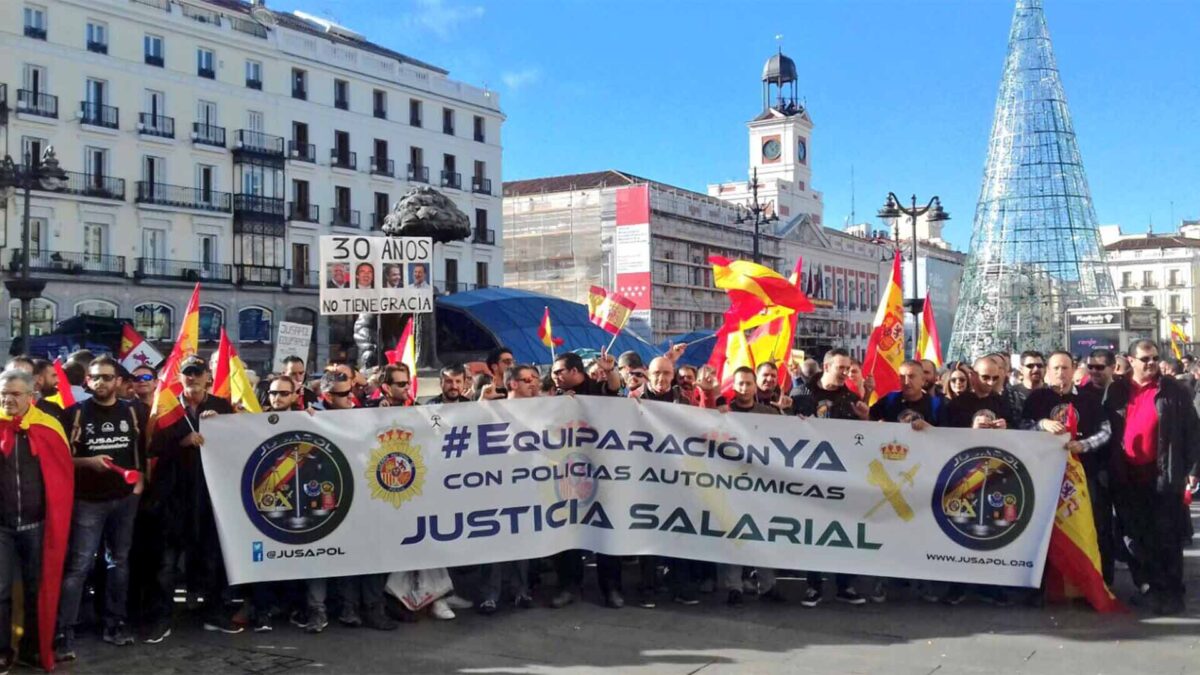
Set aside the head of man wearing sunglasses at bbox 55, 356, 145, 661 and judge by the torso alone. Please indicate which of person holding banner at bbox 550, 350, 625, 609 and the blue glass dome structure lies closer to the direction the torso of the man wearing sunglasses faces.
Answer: the person holding banner

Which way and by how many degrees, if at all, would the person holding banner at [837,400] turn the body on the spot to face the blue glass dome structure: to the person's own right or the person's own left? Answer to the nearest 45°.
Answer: approximately 180°

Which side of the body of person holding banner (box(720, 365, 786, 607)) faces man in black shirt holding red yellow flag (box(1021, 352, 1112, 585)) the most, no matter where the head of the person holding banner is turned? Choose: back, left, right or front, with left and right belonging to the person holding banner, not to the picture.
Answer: left

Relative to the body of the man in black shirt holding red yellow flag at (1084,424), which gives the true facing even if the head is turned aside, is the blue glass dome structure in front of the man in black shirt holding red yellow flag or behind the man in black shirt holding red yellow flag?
behind

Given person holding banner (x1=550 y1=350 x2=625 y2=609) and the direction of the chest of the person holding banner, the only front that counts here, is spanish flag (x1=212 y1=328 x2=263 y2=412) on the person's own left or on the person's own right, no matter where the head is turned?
on the person's own right

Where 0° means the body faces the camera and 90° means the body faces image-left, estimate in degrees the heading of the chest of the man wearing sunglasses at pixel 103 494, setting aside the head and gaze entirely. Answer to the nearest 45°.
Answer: approximately 0°

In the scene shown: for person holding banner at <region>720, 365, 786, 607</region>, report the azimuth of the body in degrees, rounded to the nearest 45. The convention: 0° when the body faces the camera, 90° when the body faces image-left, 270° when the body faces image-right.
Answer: approximately 0°

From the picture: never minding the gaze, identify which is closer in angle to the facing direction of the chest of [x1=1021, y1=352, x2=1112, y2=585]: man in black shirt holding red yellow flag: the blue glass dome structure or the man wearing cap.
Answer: the man wearing cap
